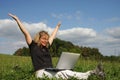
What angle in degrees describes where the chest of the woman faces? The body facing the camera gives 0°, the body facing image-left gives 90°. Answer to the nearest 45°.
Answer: approximately 315°
